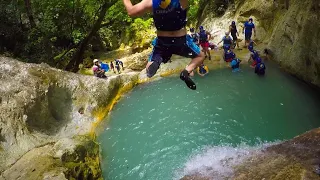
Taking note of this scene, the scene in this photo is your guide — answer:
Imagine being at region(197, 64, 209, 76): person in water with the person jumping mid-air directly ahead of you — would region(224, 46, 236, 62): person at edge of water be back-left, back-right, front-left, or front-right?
back-left

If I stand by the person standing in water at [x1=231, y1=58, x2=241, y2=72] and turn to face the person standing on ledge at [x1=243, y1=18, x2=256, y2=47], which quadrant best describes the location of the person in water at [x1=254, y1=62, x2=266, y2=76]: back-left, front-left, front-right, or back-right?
back-right

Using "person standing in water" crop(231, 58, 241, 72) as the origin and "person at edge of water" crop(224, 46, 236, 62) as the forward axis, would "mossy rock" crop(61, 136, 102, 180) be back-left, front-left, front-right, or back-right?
back-left
